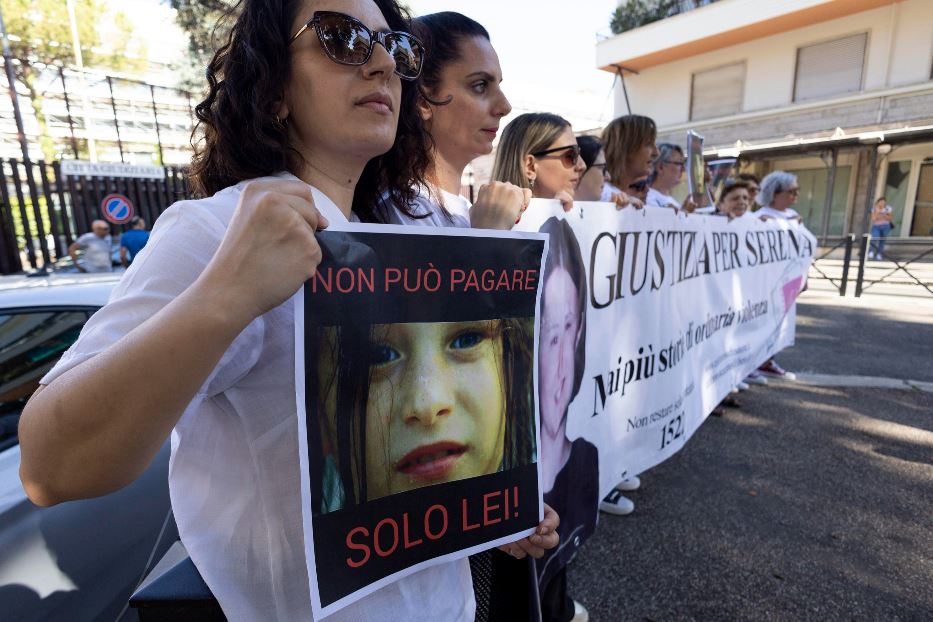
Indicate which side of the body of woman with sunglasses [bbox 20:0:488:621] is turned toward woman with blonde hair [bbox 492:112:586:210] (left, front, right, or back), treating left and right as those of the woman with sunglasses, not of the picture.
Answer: left

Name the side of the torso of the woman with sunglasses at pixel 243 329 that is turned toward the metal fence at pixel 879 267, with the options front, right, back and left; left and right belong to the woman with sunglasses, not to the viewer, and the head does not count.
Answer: left

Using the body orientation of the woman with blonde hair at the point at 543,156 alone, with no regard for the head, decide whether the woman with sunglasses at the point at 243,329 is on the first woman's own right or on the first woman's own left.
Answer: on the first woman's own right

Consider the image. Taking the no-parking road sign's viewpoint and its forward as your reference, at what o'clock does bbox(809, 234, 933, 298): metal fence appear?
The metal fence is roughly at 10 o'clock from the no-parking road sign.
